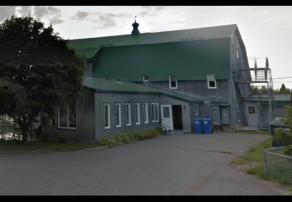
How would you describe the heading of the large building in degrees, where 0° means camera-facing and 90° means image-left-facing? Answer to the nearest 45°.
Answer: approximately 0°

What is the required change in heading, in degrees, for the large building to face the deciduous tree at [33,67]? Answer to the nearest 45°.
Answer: approximately 45° to its right

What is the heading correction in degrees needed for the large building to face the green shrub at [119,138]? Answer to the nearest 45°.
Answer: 0° — it already faces it

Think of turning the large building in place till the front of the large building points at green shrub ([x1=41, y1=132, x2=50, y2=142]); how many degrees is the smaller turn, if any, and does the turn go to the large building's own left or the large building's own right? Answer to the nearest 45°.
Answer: approximately 45° to the large building's own right

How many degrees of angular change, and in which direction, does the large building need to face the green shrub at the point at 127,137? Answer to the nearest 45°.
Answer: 0° — it already faces it
